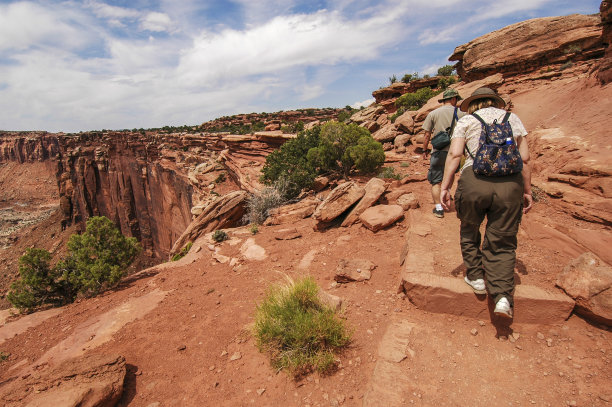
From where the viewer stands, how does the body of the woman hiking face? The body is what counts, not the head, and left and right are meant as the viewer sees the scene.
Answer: facing away from the viewer

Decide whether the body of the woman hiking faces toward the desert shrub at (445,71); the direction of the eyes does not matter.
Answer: yes

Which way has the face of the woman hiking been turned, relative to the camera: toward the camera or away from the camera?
away from the camera

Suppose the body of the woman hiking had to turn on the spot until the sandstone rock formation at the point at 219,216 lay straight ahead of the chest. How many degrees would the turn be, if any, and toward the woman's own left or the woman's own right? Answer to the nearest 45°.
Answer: approximately 45° to the woman's own left

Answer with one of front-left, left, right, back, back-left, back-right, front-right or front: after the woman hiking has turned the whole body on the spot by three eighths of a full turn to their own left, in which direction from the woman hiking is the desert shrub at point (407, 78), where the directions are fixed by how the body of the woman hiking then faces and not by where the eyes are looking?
back-right

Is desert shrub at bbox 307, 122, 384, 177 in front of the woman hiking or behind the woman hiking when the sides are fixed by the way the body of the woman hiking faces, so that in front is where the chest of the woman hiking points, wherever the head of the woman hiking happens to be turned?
in front

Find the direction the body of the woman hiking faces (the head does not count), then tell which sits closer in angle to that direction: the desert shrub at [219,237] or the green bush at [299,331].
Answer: the desert shrub

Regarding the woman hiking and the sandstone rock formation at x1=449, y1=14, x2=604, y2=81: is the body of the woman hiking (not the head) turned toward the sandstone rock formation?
yes

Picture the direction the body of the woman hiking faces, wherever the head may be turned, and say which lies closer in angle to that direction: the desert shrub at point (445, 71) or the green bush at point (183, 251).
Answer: the desert shrub

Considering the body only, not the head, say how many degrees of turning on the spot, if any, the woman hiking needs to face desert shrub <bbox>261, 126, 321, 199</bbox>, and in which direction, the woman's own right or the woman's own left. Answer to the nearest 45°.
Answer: approximately 45° to the woman's own left

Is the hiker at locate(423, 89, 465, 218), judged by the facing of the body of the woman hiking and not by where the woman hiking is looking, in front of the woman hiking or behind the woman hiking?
in front
